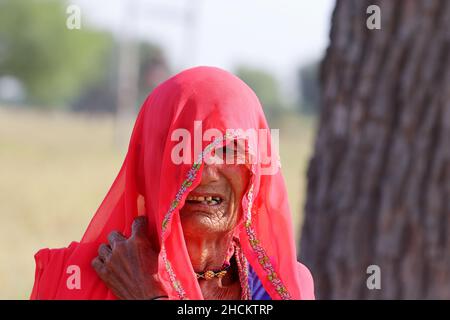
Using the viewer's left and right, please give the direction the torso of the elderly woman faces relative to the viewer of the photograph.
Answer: facing the viewer

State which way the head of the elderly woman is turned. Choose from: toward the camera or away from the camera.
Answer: toward the camera

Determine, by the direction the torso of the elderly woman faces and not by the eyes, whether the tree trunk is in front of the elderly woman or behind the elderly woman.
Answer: behind
